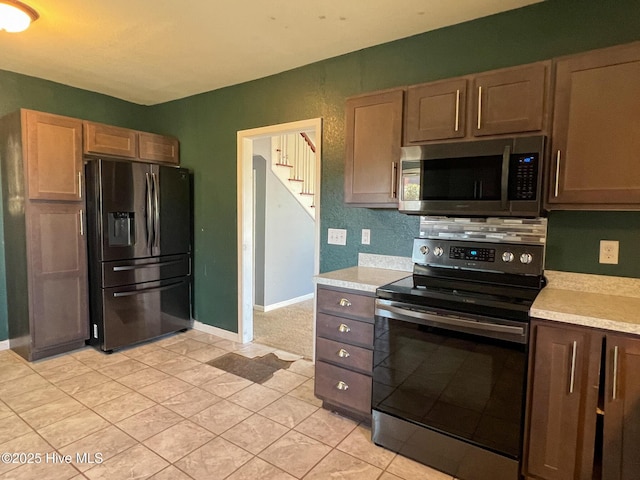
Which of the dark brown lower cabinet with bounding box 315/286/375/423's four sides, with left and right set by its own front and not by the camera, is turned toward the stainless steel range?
left

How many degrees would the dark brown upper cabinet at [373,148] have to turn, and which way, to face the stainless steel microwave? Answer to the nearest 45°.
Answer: approximately 90° to its left

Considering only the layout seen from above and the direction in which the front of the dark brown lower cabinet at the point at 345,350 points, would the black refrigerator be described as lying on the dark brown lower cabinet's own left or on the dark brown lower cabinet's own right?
on the dark brown lower cabinet's own right

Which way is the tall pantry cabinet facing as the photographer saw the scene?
facing the viewer and to the right of the viewer

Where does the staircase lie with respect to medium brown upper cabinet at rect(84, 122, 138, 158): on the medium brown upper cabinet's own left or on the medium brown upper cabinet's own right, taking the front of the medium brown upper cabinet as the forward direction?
on the medium brown upper cabinet's own left

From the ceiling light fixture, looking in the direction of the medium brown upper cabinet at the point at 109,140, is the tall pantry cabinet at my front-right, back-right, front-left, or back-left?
front-left

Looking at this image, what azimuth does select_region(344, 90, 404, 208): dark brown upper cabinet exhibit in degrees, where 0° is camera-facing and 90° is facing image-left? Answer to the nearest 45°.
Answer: approximately 45°

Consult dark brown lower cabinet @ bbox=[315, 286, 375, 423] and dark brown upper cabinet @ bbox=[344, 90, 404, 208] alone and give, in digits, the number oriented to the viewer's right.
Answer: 0

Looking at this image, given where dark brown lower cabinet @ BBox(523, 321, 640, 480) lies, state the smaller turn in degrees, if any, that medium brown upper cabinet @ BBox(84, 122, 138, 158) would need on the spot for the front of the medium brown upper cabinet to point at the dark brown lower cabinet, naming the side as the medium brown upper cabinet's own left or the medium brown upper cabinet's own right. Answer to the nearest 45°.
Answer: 0° — it already faces it
